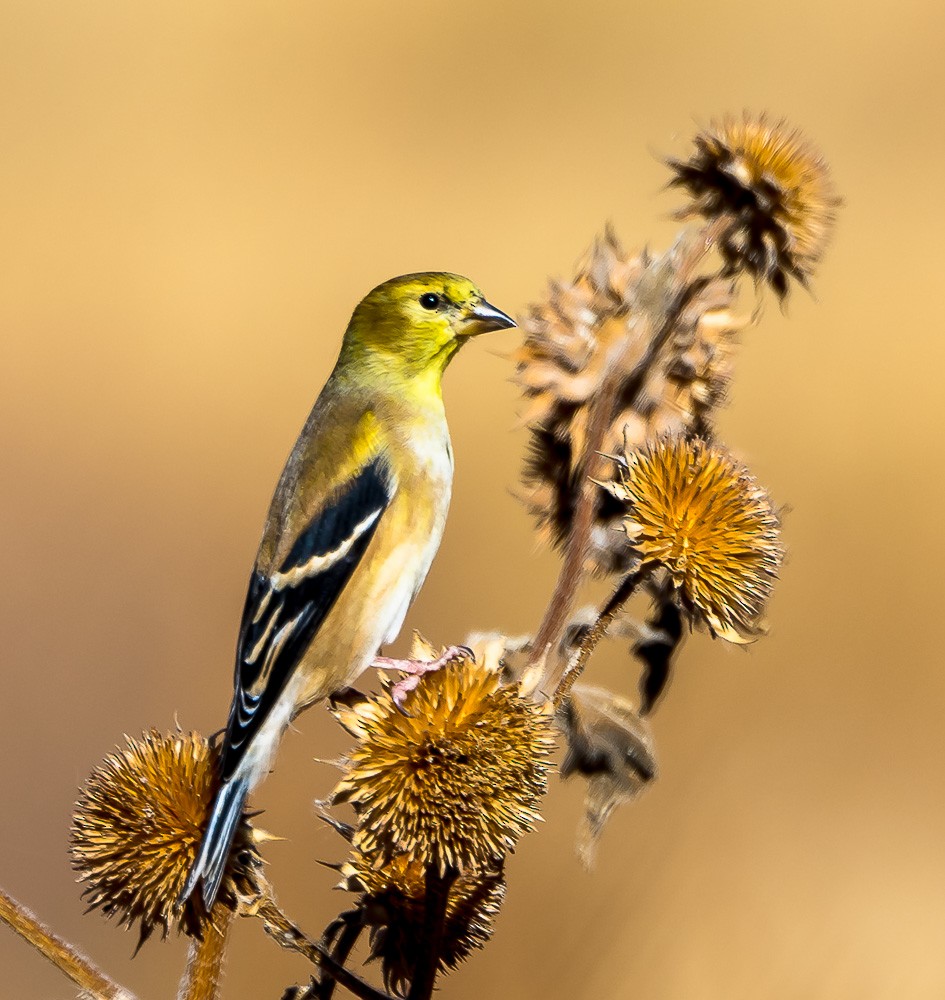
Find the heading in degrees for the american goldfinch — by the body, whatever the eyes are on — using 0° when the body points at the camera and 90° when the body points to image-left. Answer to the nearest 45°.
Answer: approximately 270°
